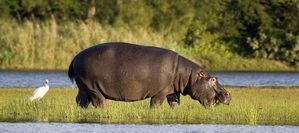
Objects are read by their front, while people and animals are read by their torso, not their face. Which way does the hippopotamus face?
to the viewer's right
